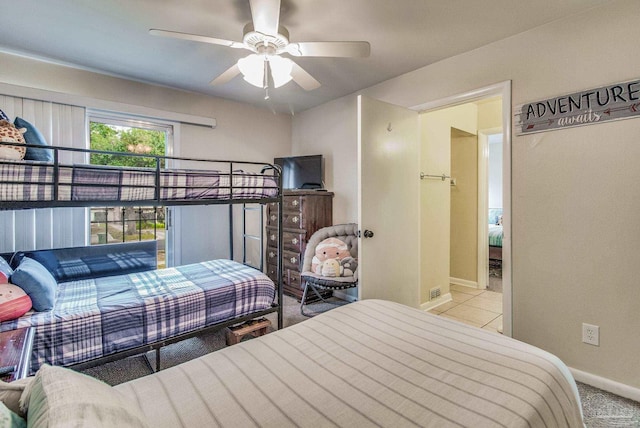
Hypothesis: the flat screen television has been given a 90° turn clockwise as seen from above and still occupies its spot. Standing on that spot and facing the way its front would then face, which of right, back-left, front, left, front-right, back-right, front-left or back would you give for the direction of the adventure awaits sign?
back

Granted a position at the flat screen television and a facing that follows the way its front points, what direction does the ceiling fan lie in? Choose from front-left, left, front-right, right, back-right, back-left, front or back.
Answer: front-left

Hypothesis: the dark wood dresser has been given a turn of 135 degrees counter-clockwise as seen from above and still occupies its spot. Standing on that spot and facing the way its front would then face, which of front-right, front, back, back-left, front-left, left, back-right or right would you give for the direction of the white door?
front-right

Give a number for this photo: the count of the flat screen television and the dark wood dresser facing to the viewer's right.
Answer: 0

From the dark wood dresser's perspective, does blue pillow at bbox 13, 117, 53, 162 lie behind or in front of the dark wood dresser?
in front

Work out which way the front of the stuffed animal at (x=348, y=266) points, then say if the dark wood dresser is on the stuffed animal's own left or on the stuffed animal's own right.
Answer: on the stuffed animal's own right

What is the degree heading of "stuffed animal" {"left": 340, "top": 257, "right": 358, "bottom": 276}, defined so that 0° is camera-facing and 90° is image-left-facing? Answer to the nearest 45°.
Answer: approximately 45°

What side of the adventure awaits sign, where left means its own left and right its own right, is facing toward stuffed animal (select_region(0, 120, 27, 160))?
front

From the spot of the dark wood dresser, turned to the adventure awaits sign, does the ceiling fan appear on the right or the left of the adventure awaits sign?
right

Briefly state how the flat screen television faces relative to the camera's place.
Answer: facing the viewer and to the left of the viewer

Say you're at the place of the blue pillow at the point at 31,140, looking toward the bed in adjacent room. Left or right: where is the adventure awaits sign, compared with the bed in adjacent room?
right

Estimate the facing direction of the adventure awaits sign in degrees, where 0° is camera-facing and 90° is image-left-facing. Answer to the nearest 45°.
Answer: approximately 45°
